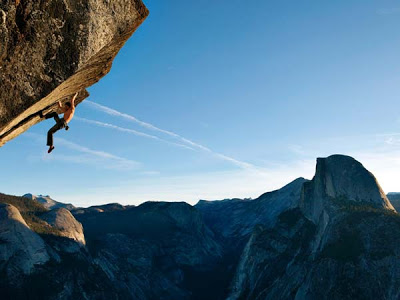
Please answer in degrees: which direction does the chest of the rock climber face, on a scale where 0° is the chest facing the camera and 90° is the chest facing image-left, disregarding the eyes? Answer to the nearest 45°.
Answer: approximately 90°
